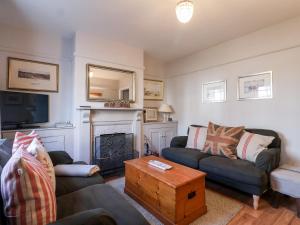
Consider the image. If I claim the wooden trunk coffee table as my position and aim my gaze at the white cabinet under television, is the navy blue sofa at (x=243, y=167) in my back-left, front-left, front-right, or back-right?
back-right

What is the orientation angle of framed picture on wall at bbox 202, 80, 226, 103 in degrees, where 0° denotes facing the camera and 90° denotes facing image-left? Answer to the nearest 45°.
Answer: approximately 45°

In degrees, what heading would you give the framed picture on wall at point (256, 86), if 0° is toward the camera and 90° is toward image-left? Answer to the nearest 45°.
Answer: approximately 45°

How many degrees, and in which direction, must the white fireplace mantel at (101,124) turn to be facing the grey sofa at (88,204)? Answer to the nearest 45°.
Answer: approximately 45° to its right

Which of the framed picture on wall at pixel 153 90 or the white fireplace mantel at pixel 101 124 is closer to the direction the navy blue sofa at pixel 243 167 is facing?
the white fireplace mantel

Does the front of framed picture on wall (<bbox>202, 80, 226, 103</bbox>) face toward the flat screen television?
yes

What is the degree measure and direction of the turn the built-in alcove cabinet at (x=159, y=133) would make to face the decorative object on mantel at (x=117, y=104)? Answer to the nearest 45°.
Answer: approximately 90° to its right

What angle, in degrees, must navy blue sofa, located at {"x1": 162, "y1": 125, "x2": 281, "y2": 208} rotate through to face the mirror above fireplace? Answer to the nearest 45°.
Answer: approximately 45° to its right

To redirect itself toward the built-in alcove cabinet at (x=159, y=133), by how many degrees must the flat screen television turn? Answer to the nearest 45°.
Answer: approximately 45° to its left

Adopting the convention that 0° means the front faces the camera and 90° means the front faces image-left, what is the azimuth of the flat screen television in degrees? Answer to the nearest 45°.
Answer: approximately 315°
